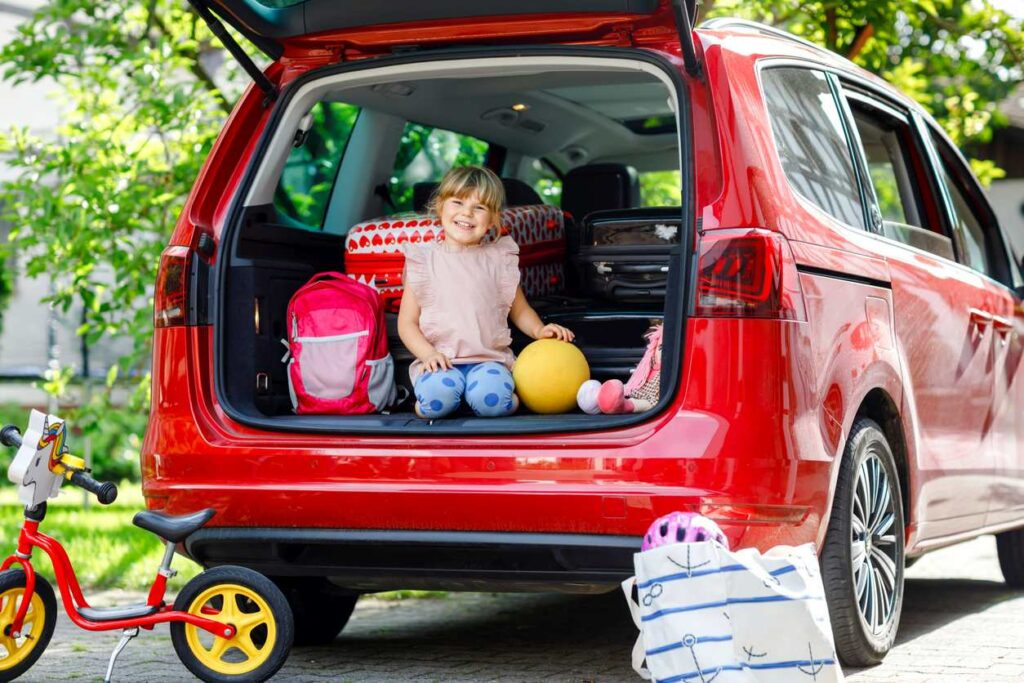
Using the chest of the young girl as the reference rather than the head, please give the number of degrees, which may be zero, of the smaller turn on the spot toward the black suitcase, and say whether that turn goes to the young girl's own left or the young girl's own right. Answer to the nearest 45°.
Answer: approximately 90° to the young girl's own left

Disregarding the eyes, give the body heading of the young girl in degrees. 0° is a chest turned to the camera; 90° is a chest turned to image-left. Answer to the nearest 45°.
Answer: approximately 0°

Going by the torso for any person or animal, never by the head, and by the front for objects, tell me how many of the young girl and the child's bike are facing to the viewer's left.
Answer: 1

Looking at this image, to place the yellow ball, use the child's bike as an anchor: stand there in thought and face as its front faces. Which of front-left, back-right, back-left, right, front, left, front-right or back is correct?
back

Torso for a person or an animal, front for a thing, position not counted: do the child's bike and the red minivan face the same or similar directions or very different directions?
very different directions

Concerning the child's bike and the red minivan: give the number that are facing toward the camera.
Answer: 0

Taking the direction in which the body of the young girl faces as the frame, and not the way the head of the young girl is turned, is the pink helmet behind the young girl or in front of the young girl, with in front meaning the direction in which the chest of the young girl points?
in front

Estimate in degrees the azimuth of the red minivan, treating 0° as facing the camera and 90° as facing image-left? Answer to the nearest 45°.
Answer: approximately 225°

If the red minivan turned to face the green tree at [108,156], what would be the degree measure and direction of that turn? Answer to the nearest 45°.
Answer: approximately 90° to its left

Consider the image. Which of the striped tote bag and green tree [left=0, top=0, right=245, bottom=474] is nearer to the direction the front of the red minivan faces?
the green tree

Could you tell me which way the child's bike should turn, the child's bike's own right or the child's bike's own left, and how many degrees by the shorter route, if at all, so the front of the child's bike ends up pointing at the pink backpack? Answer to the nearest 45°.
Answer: approximately 135° to the child's bike's own right

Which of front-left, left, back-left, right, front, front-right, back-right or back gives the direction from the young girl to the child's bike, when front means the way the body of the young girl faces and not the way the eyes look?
front-right

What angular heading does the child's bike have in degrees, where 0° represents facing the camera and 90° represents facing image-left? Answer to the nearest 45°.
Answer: approximately 90°
